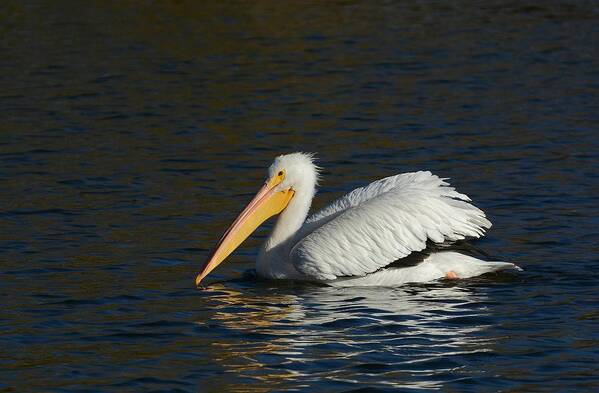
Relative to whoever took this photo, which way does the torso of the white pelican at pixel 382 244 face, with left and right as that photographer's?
facing to the left of the viewer
